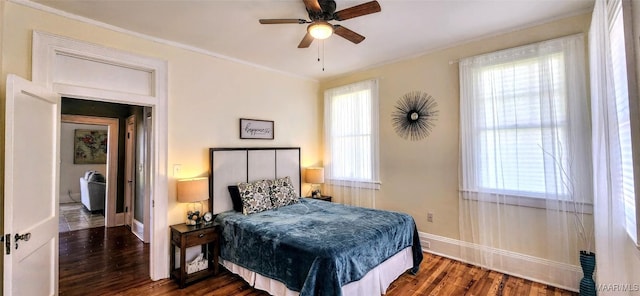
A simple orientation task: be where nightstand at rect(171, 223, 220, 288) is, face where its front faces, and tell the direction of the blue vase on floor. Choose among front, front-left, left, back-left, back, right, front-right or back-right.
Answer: front

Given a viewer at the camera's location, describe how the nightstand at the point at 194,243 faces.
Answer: facing the viewer and to the right of the viewer

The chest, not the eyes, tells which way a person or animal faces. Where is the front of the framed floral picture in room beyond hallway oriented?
toward the camera

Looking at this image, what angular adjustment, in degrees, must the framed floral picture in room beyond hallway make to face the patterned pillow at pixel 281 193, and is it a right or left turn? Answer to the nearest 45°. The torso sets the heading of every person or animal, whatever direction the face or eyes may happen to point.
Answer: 0° — it already faces it

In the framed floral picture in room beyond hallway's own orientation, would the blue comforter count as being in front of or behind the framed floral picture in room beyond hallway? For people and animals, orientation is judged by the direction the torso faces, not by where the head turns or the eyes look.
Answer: in front

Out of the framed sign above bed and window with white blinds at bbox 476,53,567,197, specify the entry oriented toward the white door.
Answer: the window with white blinds

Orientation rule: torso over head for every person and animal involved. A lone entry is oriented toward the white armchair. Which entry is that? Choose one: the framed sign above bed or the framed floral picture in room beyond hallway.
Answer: the framed floral picture in room beyond hallway

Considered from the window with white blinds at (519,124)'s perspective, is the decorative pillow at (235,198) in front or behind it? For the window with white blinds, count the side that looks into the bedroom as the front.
in front

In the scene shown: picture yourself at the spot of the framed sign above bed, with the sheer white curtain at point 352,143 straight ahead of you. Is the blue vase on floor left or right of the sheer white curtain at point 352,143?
right

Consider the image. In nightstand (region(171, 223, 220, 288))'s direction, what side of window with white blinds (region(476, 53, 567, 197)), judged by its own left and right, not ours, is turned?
front

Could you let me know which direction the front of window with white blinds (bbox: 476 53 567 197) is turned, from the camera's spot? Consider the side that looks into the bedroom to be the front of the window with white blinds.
facing the viewer and to the left of the viewer

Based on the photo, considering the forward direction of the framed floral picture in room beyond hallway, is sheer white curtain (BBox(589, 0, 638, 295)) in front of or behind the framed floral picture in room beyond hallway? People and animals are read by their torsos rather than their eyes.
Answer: in front

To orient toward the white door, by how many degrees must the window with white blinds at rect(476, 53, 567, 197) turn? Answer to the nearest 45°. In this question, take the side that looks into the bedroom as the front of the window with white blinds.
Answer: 0° — it already faces it

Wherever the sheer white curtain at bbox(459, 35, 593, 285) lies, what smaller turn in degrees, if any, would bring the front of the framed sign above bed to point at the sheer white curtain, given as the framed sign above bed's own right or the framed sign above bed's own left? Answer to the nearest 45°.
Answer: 0° — it already faces it
